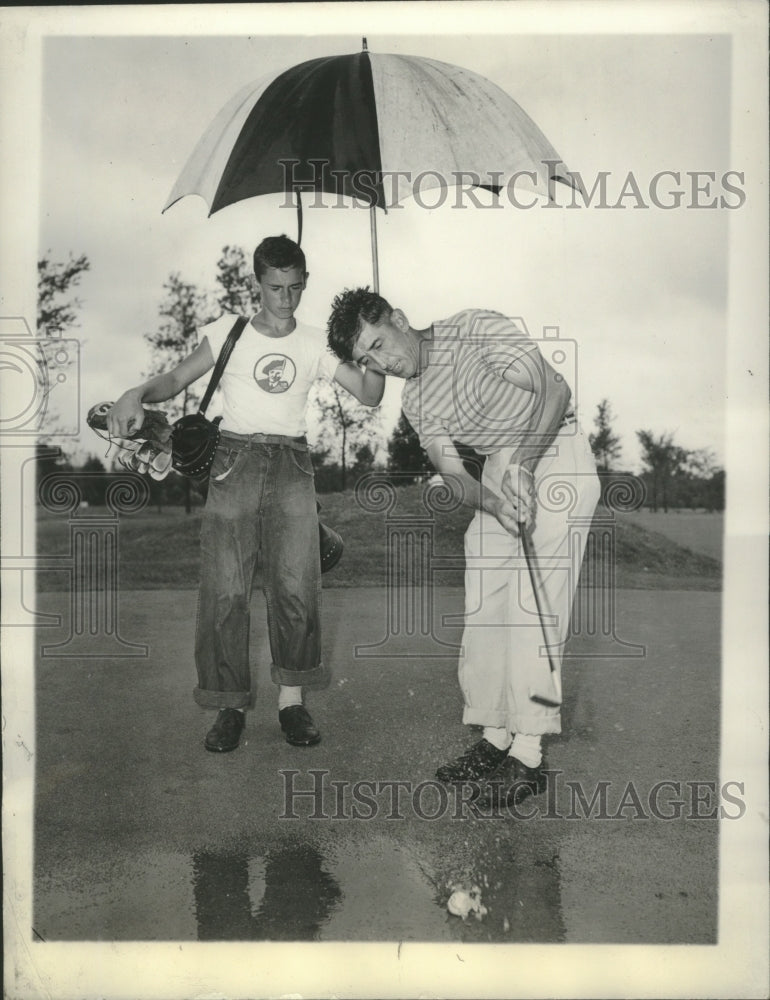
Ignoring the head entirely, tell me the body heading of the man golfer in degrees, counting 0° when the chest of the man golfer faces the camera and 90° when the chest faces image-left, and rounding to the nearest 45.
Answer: approximately 45°
